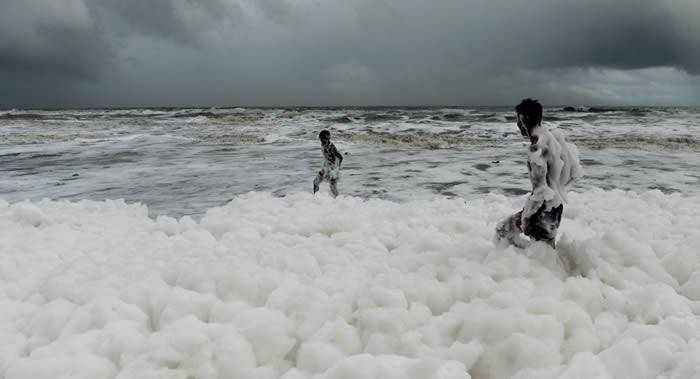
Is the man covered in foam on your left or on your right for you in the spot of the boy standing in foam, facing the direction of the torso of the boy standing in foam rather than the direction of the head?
on your left

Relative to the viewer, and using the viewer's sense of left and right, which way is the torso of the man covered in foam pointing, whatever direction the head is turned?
facing away from the viewer and to the left of the viewer

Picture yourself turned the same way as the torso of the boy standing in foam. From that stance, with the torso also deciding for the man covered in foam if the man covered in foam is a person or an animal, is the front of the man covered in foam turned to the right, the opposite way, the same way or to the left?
the same way

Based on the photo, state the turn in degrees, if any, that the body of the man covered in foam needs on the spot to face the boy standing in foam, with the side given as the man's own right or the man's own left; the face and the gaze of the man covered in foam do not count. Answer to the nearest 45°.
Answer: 0° — they already face them
